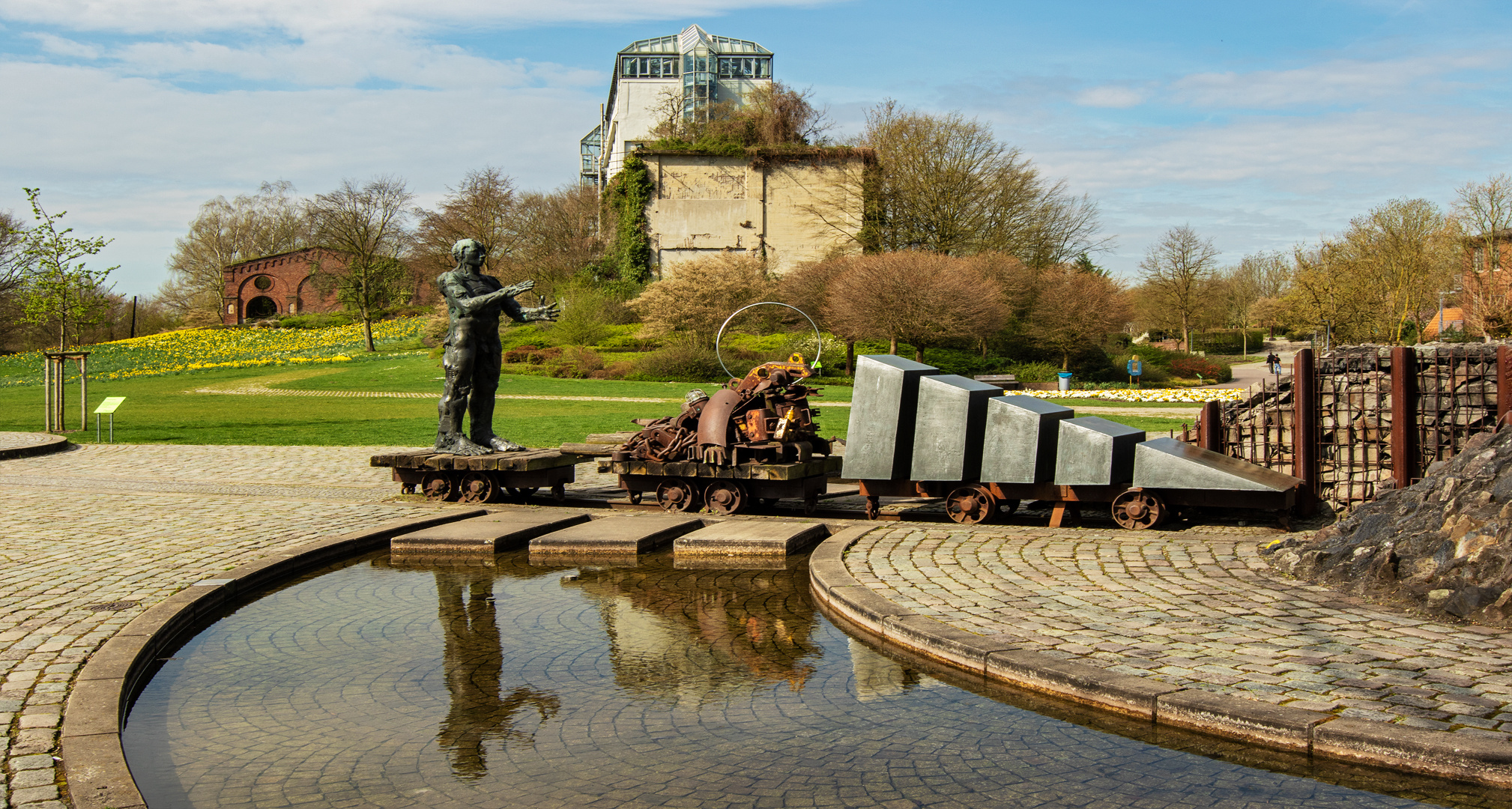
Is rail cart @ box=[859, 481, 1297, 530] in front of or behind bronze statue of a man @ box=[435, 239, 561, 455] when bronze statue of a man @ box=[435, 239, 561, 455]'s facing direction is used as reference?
in front

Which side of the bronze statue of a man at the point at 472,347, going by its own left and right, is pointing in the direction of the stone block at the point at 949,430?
front

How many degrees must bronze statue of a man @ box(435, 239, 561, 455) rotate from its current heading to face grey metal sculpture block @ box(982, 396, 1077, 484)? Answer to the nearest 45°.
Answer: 0° — it already faces it

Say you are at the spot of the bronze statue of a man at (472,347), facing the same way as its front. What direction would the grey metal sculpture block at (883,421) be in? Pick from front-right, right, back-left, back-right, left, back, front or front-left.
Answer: front

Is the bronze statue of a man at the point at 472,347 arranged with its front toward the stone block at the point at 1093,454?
yes

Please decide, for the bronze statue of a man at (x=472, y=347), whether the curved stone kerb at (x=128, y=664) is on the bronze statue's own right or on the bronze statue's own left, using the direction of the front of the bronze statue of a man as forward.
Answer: on the bronze statue's own right

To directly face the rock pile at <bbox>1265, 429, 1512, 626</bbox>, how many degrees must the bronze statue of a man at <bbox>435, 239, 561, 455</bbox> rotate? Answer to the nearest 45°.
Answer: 0° — it already faces it

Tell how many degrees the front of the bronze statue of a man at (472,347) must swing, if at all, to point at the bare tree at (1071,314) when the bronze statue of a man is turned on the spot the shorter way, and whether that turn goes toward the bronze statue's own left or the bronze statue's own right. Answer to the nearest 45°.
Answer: approximately 90° to the bronze statue's own left

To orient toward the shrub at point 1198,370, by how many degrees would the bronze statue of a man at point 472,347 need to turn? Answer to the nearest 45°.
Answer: approximately 90° to its left
